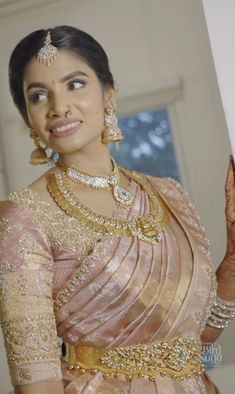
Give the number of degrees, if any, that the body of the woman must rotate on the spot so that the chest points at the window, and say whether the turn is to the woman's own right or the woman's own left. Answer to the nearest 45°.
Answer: approximately 135° to the woman's own left
